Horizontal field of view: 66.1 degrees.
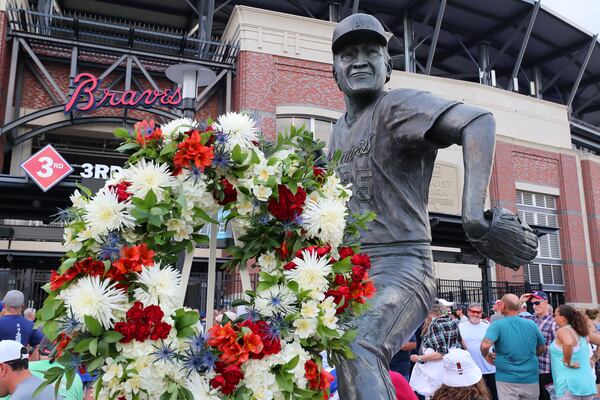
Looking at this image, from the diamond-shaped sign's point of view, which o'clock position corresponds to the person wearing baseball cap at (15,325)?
The person wearing baseball cap is roughly at 12 o'clock from the diamond-shaped sign.

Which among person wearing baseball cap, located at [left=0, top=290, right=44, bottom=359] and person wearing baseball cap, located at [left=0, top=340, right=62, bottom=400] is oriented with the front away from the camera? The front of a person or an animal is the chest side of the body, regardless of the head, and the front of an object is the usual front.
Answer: person wearing baseball cap, located at [left=0, top=290, right=44, bottom=359]

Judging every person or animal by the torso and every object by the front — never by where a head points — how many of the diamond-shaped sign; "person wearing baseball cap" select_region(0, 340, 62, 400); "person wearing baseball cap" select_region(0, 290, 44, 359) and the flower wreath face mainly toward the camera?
2

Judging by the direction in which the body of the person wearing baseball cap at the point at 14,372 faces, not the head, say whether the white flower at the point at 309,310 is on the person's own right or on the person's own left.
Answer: on the person's own left

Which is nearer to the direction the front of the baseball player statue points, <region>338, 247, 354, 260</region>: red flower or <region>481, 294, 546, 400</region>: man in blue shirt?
the red flower

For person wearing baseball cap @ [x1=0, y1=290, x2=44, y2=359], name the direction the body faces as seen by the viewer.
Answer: away from the camera

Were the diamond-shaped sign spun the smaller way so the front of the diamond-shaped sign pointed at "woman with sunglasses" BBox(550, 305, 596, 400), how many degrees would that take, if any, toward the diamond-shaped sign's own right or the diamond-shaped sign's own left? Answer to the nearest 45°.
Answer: approximately 45° to the diamond-shaped sign's own left

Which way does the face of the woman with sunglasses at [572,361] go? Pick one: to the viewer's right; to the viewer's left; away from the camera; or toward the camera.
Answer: to the viewer's left
